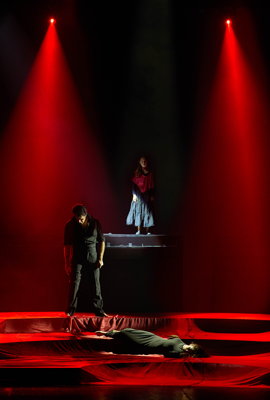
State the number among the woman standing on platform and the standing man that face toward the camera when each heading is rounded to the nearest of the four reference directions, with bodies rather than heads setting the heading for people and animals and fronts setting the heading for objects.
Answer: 2

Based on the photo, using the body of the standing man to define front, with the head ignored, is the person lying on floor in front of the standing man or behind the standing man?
in front

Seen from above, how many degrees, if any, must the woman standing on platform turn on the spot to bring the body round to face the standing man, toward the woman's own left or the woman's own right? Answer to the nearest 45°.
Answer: approximately 45° to the woman's own right

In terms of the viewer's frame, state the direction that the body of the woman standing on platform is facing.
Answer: toward the camera

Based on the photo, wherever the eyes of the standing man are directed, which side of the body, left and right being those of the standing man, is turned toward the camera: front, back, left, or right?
front
